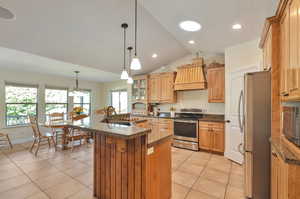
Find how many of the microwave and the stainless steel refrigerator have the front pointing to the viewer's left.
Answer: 2

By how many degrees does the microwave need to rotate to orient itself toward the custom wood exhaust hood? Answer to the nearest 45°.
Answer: approximately 45° to its right

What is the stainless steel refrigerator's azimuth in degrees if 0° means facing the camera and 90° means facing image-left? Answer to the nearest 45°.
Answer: approximately 90°

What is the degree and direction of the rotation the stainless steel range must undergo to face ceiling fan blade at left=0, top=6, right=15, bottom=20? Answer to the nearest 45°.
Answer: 0° — it already faces it

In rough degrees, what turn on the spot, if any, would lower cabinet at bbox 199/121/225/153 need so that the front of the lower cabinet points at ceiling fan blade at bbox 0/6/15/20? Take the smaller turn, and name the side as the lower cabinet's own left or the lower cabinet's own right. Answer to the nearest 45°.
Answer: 0° — it already faces it

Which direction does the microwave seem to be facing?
to the viewer's left
